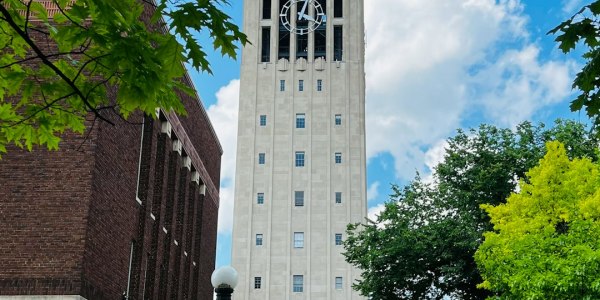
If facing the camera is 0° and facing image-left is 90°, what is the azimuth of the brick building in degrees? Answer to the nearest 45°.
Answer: approximately 315°
